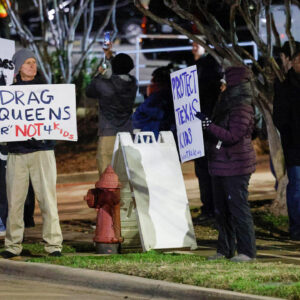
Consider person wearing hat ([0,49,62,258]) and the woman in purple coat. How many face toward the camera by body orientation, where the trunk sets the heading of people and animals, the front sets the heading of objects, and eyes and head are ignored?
1

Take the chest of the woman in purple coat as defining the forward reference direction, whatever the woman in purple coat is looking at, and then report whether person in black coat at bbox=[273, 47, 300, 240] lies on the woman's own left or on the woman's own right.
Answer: on the woman's own right

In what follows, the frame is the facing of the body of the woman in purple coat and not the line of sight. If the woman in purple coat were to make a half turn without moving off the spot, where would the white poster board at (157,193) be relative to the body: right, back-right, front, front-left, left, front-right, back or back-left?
back-left

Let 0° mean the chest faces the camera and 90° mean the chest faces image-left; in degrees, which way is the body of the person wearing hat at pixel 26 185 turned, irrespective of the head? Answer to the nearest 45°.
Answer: approximately 0°

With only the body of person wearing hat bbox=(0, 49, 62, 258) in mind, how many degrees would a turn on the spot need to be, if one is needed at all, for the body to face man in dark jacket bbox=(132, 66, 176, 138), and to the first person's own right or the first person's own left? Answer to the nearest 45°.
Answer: approximately 135° to the first person's own left

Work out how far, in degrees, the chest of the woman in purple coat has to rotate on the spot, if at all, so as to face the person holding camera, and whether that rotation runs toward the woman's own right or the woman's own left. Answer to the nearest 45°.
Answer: approximately 45° to the woman's own right

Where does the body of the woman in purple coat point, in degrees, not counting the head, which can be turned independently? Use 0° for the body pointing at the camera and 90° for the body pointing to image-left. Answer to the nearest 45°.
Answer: approximately 90°
